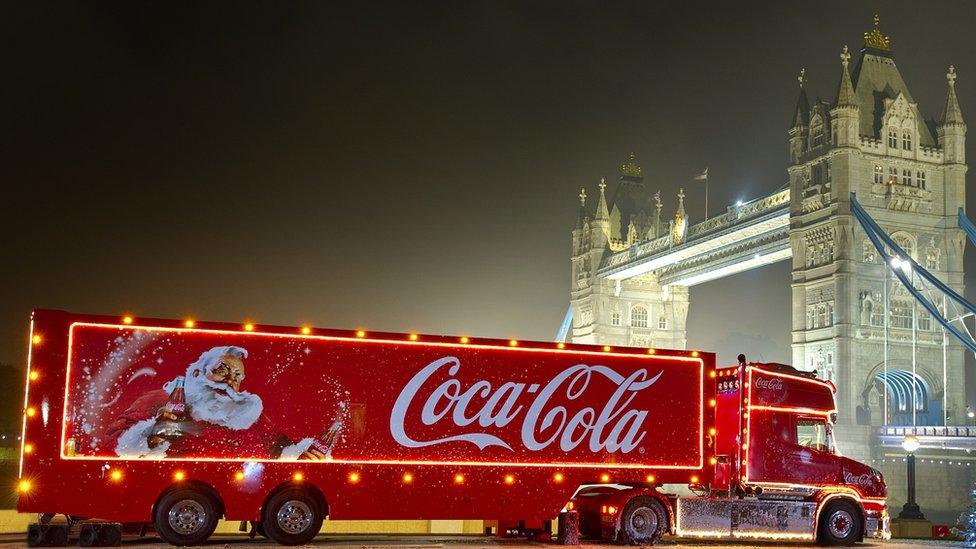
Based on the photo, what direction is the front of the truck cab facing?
to the viewer's right

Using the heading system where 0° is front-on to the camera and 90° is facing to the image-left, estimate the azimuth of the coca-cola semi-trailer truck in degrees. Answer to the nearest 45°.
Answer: approximately 270°
